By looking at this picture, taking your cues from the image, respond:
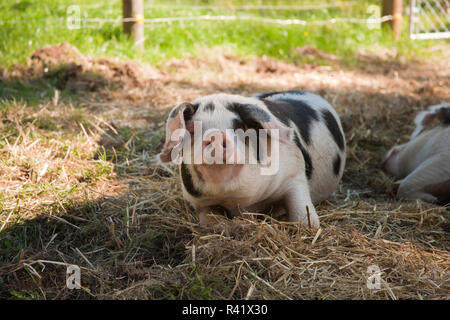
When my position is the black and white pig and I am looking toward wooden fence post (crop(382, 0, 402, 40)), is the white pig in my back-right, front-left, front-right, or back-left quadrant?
front-right

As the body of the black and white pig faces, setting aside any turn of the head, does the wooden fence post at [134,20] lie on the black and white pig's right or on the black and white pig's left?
on the black and white pig's right

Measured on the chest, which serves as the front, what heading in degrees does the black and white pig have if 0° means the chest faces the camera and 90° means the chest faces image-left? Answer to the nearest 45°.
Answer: approximately 45°
